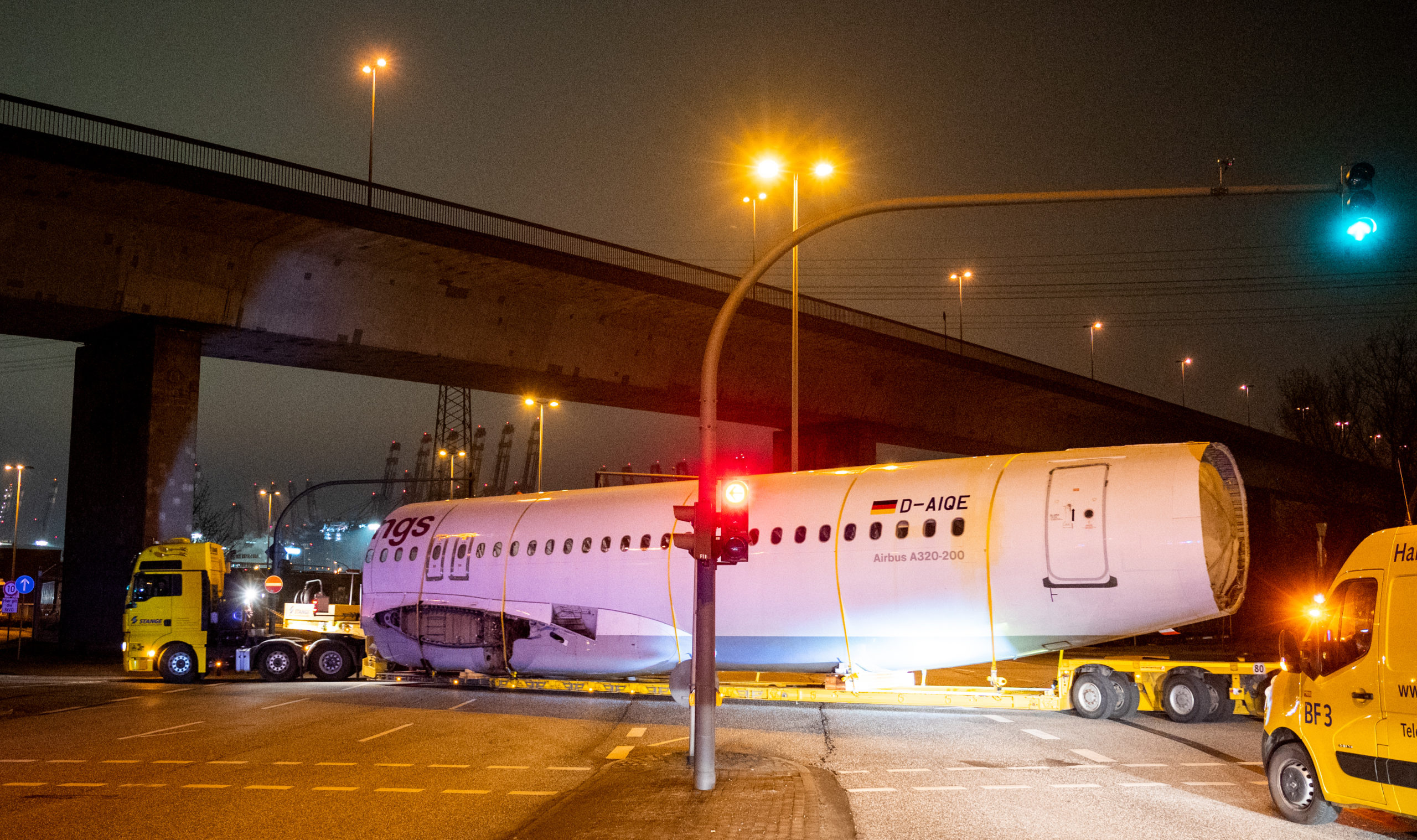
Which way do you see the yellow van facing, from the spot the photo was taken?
facing away from the viewer and to the left of the viewer

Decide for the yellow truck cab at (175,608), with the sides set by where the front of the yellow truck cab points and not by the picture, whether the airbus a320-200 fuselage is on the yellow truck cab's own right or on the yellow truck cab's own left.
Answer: on the yellow truck cab's own left

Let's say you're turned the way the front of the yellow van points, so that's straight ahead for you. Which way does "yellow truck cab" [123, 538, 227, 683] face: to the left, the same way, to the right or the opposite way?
to the left

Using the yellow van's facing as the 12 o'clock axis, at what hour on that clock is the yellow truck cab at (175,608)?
The yellow truck cab is roughly at 11 o'clock from the yellow van.

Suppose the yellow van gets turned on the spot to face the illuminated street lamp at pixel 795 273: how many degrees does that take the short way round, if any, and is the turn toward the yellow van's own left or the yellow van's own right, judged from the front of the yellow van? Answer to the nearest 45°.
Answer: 0° — it already faces it

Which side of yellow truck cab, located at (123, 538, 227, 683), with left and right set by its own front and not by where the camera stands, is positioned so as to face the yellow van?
left

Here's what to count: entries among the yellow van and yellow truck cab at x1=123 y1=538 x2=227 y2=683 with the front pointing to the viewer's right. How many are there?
0

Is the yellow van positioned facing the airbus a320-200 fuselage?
yes

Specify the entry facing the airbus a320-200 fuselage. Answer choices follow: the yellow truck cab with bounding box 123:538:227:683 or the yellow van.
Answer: the yellow van

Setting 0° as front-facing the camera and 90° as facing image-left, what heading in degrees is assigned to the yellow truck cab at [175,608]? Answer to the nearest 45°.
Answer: approximately 90°

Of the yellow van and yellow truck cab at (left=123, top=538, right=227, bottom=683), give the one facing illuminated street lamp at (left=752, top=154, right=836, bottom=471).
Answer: the yellow van

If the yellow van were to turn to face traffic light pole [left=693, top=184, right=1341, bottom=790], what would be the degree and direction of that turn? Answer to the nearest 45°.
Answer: approximately 45° to its left
